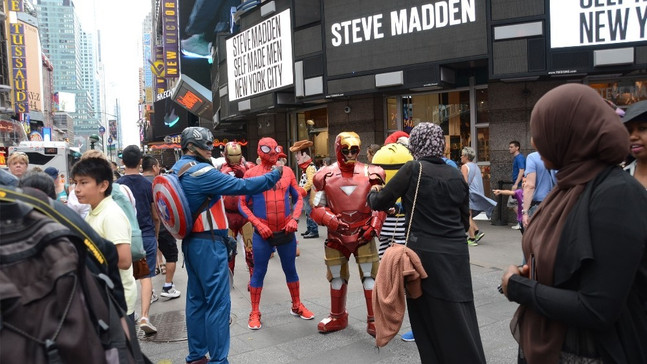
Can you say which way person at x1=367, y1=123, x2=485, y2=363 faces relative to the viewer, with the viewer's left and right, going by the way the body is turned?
facing away from the viewer and to the left of the viewer

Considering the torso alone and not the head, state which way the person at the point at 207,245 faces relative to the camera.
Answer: to the viewer's right

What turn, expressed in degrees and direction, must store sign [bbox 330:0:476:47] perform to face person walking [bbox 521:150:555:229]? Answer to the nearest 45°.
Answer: approximately 45° to its left

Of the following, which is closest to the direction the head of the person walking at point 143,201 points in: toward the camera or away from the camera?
away from the camera

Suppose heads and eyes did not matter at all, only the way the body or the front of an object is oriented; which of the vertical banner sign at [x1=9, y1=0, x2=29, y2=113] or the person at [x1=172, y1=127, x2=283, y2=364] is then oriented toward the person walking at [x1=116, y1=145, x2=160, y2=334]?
the vertical banner sign

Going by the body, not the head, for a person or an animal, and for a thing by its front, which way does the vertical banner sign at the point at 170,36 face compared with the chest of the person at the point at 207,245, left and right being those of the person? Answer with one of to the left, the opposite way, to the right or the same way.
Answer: to the right

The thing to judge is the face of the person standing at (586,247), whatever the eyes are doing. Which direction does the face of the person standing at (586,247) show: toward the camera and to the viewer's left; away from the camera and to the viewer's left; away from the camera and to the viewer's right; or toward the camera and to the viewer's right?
away from the camera and to the viewer's left

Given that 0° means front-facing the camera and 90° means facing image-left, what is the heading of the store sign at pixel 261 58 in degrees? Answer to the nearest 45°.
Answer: approximately 45°

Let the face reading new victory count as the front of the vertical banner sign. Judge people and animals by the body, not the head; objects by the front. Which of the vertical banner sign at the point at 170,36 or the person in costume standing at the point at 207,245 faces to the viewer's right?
the person in costume standing

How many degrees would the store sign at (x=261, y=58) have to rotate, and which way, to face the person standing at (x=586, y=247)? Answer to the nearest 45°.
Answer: approximately 45° to its left

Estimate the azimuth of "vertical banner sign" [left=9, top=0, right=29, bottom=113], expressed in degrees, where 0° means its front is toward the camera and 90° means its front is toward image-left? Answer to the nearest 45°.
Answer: approximately 0°

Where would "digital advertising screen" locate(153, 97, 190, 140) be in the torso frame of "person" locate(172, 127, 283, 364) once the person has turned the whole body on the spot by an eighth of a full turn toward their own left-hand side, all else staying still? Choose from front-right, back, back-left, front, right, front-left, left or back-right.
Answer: front-left
